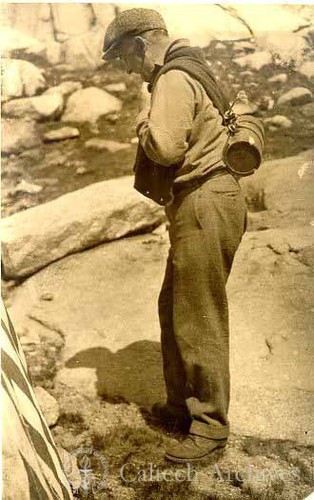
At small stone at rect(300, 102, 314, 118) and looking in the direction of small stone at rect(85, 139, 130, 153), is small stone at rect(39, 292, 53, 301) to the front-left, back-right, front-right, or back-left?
front-left

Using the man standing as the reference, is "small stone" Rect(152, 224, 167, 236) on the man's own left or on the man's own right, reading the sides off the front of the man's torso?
on the man's own right

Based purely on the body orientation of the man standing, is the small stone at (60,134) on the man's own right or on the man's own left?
on the man's own right

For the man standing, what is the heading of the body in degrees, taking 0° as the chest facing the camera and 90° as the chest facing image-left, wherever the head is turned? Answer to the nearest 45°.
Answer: approximately 90°

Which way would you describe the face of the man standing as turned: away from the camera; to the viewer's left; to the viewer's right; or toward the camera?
to the viewer's left

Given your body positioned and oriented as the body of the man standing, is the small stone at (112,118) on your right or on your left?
on your right

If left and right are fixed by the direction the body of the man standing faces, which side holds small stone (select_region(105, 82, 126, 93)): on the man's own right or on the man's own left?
on the man's own right

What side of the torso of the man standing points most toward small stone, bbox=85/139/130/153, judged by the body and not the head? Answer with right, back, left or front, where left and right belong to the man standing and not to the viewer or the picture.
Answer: right
